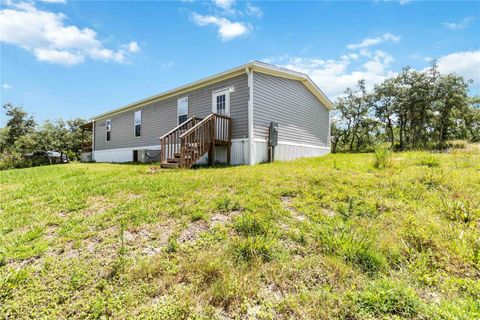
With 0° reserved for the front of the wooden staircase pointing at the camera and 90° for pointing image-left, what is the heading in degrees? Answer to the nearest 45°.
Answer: approximately 45°

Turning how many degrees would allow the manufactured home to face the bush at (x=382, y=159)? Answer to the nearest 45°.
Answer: approximately 90° to its left

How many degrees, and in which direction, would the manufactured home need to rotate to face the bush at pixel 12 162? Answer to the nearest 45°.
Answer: approximately 90° to its right

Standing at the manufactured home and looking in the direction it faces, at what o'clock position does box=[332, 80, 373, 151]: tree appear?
The tree is roughly at 6 o'clock from the manufactured home.

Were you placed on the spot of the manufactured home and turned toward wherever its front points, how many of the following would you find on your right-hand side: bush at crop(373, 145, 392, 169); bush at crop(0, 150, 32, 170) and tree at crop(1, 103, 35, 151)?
2

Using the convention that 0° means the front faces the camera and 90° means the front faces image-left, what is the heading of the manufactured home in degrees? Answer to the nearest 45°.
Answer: approximately 45°

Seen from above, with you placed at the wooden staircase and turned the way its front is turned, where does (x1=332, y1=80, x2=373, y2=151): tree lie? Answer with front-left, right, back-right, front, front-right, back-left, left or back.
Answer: back

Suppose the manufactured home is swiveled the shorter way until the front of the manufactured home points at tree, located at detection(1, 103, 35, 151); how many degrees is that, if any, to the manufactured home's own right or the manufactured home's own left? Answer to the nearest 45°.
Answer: approximately 90° to the manufactured home's own right
